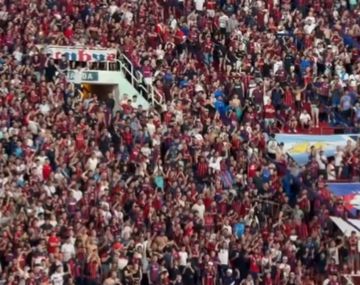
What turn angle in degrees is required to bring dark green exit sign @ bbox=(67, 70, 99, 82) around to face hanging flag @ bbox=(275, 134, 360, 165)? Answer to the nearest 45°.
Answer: approximately 90° to its left

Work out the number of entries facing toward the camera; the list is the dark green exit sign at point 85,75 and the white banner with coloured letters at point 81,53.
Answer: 2

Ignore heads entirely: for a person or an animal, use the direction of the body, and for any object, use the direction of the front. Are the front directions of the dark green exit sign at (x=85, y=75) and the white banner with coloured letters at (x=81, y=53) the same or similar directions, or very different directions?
same or similar directions

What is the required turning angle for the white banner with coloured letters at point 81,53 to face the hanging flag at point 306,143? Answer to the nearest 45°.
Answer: approximately 90° to its left

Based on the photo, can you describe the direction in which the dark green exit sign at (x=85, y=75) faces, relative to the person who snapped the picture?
facing the viewer

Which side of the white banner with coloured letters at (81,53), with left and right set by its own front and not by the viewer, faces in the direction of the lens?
front
